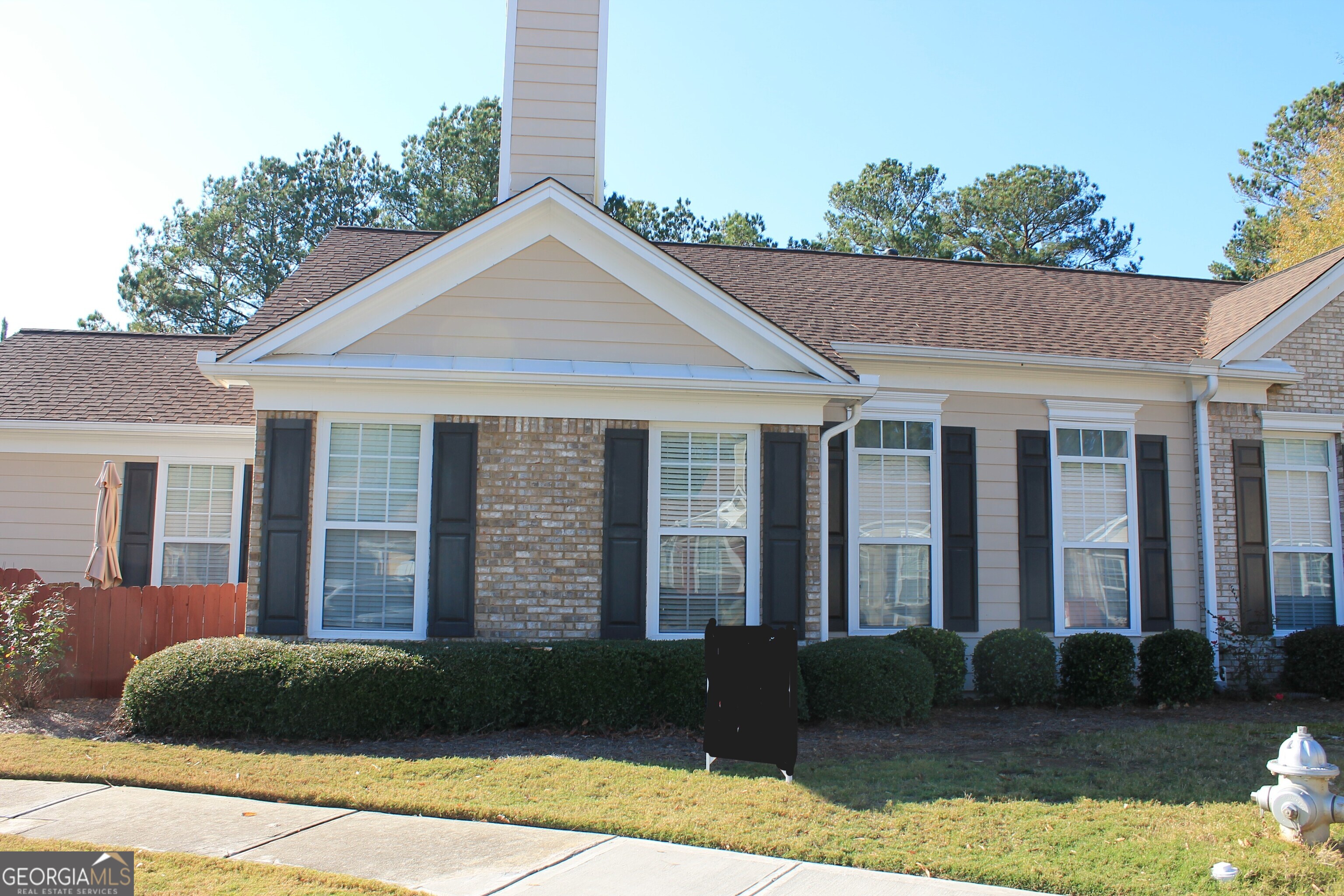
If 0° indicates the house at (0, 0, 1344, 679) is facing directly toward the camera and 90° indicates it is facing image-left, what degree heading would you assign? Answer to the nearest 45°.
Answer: approximately 0°

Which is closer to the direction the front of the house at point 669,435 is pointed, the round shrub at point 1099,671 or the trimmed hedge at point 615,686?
the trimmed hedge

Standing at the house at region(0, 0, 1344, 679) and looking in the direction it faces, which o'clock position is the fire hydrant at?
The fire hydrant is roughly at 11 o'clock from the house.

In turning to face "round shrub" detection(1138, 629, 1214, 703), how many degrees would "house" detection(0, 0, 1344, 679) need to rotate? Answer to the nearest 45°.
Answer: approximately 90° to its left

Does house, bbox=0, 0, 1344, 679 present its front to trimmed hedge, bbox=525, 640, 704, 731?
yes

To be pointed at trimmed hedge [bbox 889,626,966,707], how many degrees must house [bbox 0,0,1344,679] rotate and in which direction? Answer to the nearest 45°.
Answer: approximately 90° to its left

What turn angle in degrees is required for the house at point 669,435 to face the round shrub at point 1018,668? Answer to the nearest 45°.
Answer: approximately 90° to its left
